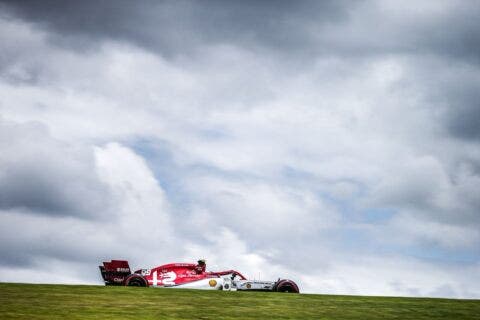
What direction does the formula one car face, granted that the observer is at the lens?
facing to the right of the viewer
